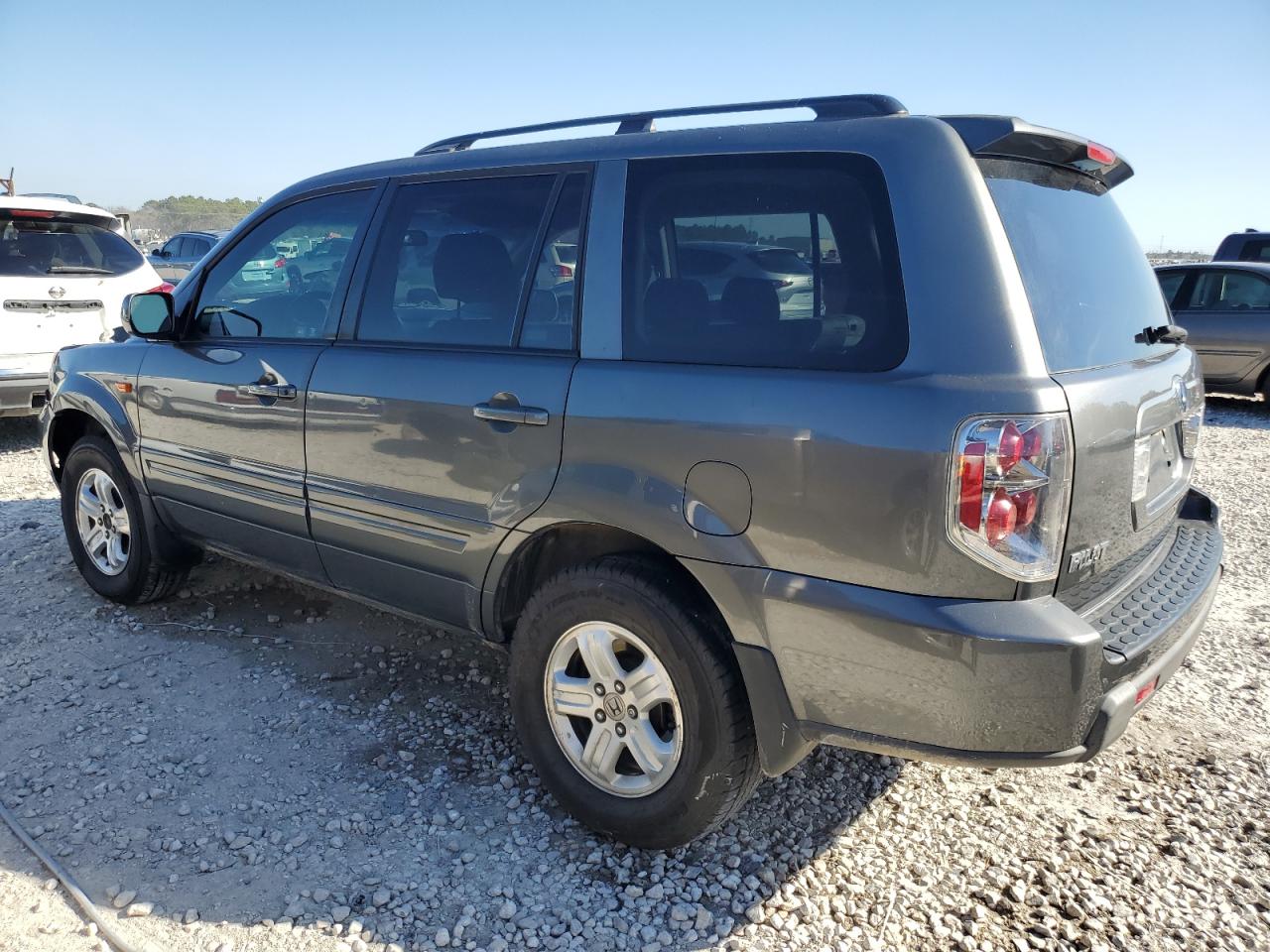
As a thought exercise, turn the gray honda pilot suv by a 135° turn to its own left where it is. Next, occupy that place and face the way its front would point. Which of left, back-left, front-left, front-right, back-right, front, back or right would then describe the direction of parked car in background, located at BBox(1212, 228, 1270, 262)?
back-left

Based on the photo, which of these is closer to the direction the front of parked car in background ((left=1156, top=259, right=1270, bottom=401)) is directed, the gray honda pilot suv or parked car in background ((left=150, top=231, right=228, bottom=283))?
the parked car in background

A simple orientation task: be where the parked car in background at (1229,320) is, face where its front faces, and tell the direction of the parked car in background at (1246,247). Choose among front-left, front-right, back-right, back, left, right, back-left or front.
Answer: right

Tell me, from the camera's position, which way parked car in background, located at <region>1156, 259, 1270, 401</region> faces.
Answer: facing to the left of the viewer

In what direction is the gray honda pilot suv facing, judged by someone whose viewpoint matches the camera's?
facing away from the viewer and to the left of the viewer

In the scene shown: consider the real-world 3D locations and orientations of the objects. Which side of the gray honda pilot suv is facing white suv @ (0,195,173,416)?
front
